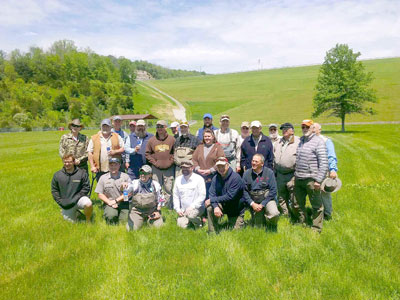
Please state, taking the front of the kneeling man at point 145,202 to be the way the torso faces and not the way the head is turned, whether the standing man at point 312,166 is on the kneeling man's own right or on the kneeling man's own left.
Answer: on the kneeling man's own left

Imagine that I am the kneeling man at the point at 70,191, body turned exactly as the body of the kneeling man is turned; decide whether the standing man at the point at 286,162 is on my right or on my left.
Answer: on my left

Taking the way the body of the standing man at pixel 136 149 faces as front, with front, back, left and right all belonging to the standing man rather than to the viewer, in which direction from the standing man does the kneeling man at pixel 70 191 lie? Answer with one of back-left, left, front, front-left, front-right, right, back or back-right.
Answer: front-right

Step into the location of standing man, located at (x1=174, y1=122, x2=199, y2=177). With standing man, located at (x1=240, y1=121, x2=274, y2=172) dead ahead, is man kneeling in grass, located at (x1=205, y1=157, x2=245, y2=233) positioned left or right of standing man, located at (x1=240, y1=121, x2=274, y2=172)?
right

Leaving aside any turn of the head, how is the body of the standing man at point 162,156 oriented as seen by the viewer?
toward the camera

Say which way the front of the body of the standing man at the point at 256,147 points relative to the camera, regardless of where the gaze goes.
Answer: toward the camera

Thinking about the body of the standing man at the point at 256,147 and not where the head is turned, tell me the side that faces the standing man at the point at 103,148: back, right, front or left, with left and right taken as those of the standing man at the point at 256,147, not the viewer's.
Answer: right

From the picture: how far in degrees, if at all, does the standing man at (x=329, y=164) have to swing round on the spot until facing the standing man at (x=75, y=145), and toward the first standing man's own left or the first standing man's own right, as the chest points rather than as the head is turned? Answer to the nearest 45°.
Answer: approximately 45° to the first standing man's own right

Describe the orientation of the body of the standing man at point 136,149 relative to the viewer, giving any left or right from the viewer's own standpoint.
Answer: facing the viewer

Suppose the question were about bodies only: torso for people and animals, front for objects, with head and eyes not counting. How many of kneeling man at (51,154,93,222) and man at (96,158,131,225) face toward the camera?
2

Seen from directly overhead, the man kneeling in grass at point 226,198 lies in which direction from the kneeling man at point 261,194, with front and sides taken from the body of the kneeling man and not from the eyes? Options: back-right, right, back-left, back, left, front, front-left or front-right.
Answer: right

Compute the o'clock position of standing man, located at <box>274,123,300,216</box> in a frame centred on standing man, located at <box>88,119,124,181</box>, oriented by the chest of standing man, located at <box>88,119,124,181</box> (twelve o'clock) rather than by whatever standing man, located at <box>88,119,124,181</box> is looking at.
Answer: standing man, located at <box>274,123,300,216</box> is roughly at 10 o'clock from standing man, located at <box>88,119,124,181</box>.

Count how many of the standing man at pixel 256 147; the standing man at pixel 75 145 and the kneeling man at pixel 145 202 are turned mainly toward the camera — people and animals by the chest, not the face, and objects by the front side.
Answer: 3
